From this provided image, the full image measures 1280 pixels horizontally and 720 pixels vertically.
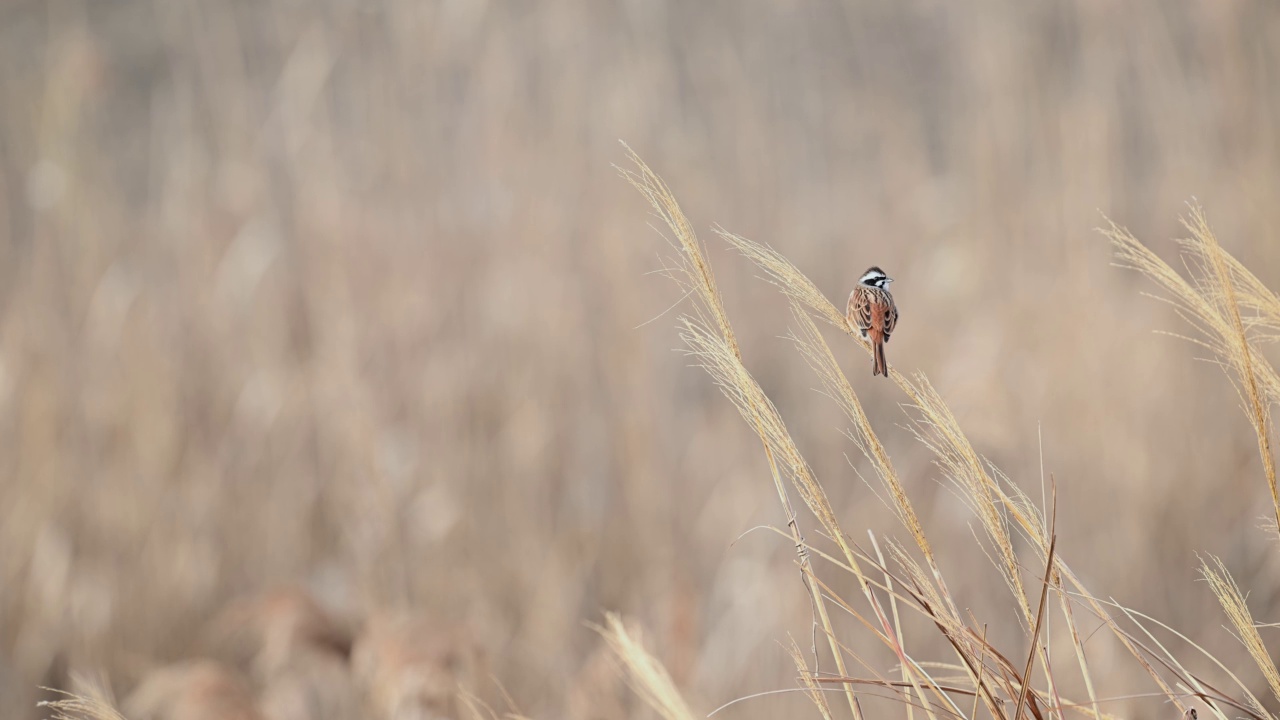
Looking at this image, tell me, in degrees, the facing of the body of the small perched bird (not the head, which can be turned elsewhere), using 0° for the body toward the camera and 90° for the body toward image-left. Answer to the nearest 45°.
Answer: approximately 180°
